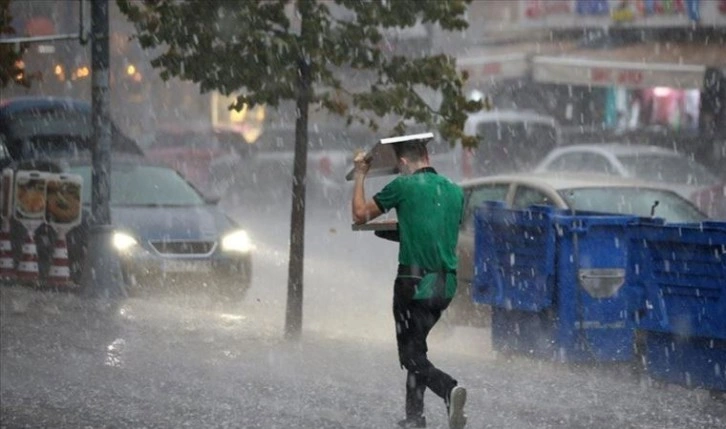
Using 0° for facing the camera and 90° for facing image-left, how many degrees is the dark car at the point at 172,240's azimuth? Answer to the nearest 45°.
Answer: approximately 315°

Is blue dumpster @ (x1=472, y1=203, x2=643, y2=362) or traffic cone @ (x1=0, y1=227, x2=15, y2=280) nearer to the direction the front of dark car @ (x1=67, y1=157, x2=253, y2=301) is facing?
the blue dumpster

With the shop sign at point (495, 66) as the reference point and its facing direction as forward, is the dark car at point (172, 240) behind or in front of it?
in front

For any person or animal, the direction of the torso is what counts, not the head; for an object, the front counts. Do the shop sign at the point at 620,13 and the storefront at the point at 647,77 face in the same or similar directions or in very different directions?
same or similar directions

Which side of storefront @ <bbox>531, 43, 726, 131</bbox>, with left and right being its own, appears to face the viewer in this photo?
front

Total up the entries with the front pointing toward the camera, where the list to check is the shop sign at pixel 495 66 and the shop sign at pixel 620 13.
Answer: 2

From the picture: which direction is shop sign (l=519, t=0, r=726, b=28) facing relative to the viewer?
toward the camera

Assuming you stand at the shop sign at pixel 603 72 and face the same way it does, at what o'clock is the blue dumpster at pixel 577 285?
The blue dumpster is roughly at 12 o'clock from the shop sign.

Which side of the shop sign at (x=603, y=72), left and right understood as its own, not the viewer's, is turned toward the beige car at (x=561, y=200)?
front
